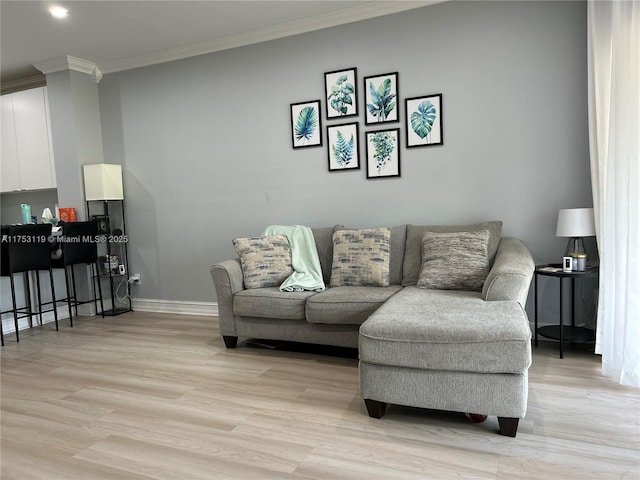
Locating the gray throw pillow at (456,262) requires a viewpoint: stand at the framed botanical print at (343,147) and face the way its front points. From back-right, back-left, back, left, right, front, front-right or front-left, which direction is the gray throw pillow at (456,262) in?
front-left

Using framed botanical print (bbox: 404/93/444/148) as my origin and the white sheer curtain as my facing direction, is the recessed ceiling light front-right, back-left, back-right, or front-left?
back-right

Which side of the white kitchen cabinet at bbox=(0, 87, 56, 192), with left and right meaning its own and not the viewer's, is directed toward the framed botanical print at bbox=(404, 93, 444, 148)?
left

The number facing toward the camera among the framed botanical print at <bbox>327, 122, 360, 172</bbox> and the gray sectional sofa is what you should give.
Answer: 2

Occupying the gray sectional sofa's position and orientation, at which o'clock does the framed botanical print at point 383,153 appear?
The framed botanical print is roughly at 6 o'clock from the gray sectional sofa.

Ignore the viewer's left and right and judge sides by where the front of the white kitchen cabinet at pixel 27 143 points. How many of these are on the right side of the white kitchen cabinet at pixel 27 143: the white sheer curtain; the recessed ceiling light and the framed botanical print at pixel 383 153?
0

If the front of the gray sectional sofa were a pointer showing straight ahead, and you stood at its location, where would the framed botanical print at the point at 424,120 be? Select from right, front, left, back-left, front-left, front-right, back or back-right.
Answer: back

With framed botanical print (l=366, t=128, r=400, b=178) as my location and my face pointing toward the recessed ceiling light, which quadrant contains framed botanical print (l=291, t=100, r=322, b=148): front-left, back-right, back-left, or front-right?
front-right

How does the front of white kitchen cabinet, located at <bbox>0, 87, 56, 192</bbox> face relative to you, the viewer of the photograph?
facing the viewer and to the left of the viewer

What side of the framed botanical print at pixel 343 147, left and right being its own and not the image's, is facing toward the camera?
front

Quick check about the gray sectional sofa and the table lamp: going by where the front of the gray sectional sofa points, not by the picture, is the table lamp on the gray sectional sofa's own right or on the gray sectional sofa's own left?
on the gray sectional sofa's own left

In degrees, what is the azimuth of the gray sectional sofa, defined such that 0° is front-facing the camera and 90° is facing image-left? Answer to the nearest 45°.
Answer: approximately 0°

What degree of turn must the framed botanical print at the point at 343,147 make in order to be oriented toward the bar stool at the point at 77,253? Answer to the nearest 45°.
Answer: approximately 90° to its right

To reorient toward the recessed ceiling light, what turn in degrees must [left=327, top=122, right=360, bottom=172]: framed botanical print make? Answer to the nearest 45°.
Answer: approximately 90° to its right

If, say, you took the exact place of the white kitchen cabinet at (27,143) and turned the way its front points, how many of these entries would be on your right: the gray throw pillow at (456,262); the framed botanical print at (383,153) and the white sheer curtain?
0
